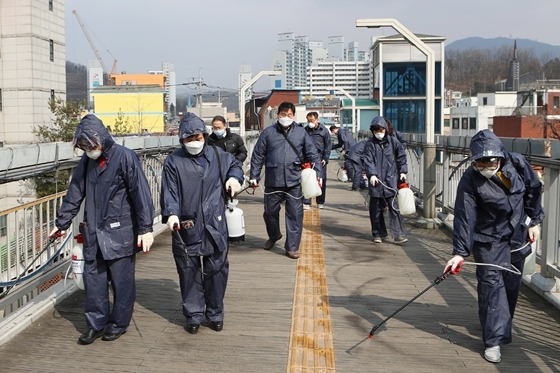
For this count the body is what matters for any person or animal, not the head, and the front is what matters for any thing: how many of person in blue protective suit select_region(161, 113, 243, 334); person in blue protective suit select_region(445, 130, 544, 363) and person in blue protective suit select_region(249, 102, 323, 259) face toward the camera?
3

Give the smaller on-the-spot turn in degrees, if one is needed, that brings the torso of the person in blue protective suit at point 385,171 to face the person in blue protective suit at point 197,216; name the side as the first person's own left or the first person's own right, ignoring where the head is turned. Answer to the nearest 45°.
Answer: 0° — they already face them

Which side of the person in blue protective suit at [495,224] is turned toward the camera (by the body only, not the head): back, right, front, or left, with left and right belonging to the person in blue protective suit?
front

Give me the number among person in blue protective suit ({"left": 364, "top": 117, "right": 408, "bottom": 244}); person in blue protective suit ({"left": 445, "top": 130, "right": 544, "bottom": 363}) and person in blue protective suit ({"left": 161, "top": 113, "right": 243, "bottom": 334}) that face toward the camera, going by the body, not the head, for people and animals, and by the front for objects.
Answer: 3

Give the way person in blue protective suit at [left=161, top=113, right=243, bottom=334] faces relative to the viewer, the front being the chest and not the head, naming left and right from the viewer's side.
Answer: facing the viewer

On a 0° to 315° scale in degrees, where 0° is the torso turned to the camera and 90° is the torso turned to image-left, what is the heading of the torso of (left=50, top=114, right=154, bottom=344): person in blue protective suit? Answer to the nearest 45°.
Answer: approximately 45°

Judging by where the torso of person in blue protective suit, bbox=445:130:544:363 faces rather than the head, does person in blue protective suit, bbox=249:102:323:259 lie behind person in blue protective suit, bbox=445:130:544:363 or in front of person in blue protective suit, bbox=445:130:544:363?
behind

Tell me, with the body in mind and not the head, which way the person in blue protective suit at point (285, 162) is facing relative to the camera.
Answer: toward the camera
